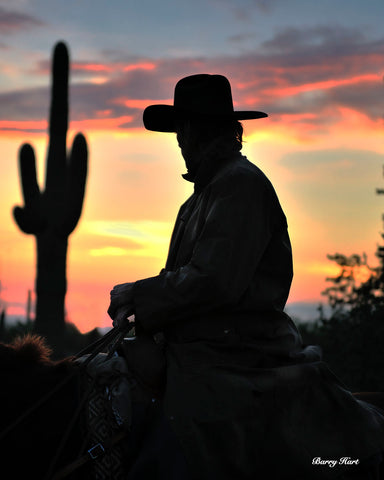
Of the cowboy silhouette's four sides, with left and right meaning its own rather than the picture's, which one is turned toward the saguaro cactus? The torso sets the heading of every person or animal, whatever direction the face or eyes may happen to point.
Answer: right

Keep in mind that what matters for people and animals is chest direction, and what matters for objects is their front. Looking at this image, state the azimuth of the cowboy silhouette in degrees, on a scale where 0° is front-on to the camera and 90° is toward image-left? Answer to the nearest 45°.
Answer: approximately 90°
